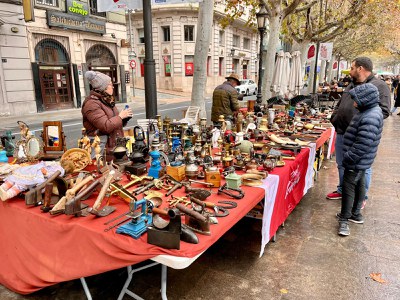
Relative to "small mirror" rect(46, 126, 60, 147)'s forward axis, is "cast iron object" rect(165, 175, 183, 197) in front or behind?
in front

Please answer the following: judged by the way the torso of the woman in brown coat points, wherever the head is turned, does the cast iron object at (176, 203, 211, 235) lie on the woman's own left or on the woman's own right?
on the woman's own right

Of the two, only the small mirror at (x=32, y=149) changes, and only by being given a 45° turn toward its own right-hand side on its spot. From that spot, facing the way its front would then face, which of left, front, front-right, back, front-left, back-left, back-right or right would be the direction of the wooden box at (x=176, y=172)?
left

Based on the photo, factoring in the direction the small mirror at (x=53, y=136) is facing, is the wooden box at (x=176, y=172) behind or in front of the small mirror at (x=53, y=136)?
in front

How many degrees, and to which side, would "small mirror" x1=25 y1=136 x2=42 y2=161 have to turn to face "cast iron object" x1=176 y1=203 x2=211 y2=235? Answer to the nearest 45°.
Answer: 0° — it already faces it

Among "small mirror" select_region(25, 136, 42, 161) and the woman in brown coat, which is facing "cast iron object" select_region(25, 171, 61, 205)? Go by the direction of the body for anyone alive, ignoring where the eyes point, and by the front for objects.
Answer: the small mirror

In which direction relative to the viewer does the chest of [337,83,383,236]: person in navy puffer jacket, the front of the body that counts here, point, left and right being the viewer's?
facing to the left of the viewer

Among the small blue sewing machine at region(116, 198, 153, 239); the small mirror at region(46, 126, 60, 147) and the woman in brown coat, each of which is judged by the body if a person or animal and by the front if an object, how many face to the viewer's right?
1

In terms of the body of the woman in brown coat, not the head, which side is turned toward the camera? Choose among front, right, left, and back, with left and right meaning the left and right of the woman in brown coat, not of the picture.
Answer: right

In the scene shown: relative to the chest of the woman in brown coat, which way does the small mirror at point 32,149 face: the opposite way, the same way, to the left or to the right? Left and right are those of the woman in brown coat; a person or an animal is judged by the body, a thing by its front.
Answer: to the right

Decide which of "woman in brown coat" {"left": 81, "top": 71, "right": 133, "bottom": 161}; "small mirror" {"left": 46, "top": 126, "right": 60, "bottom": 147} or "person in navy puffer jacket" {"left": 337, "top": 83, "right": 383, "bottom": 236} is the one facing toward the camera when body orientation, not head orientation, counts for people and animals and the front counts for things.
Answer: the small mirror

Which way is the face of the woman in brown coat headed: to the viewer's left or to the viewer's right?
to the viewer's right

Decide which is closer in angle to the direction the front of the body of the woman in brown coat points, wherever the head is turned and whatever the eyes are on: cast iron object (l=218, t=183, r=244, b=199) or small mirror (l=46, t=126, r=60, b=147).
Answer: the cast iron object

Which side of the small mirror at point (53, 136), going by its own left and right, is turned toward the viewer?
front

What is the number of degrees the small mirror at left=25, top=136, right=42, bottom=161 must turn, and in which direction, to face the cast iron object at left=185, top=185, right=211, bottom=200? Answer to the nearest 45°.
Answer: approximately 45° to its left
